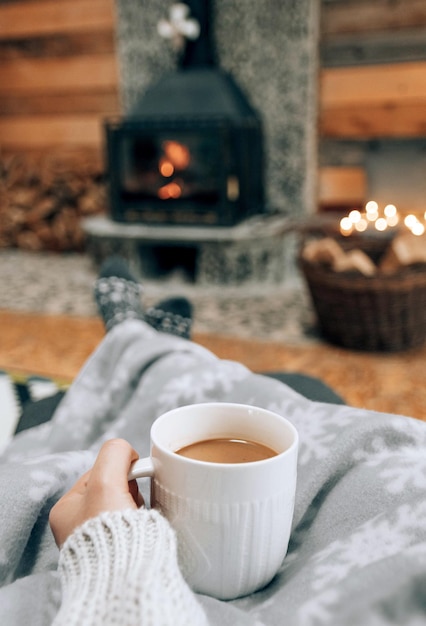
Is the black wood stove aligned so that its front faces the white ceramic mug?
yes

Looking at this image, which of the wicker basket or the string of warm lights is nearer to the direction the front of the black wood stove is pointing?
the wicker basket

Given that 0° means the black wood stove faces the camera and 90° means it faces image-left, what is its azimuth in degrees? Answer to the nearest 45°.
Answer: approximately 0°

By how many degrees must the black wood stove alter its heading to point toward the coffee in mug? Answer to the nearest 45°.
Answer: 0° — it already faces it

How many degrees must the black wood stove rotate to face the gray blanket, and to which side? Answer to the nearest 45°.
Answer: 0° — it already faces it

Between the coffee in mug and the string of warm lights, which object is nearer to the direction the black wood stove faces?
the coffee in mug

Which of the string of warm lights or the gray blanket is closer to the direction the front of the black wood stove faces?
the gray blanket

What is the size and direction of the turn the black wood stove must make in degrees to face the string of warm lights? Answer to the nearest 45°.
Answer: approximately 45° to its left
